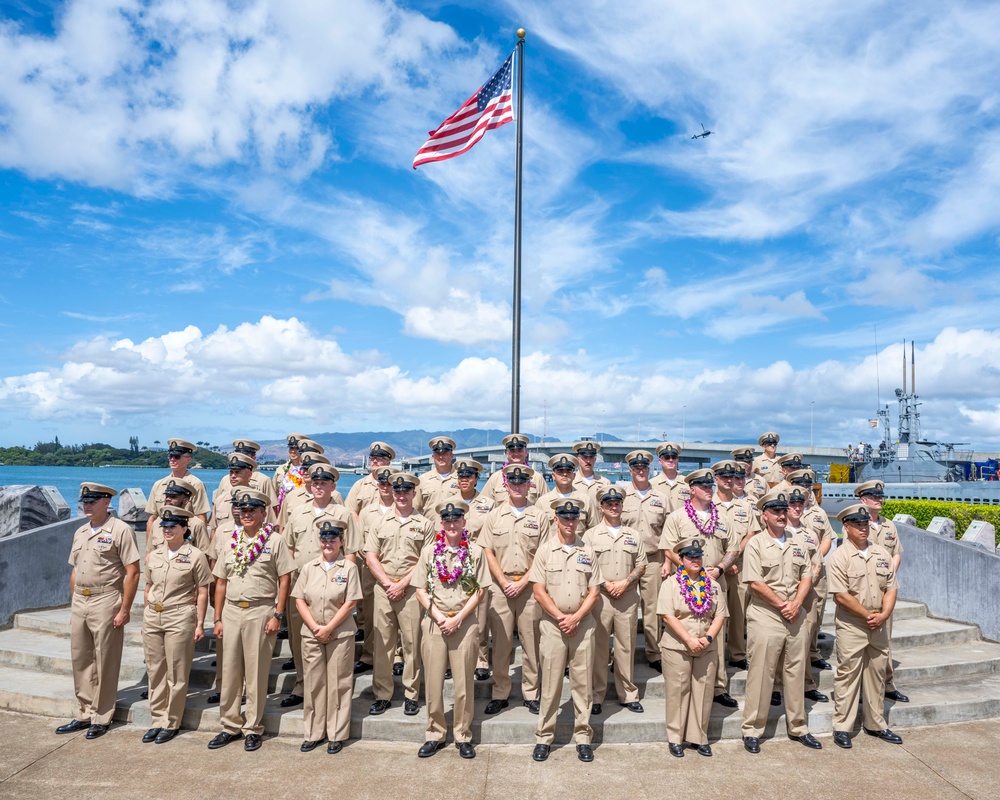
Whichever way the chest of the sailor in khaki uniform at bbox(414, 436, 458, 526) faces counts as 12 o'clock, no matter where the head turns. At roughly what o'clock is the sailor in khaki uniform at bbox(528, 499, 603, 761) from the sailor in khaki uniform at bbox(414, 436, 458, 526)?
the sailor in khaki uniform at bbox(528, 499, 603, 761) is roughly at 11 o'clock from the sailor in khaki uniform at bbox(414, 436, 458, 526).

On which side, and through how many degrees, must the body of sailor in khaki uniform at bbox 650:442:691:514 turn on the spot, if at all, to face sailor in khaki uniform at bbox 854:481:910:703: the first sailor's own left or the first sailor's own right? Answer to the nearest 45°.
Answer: approximately 90° to the first sailor's own left

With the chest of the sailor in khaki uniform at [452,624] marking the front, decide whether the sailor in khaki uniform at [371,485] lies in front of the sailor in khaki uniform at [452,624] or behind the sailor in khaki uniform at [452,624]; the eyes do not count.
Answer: behind

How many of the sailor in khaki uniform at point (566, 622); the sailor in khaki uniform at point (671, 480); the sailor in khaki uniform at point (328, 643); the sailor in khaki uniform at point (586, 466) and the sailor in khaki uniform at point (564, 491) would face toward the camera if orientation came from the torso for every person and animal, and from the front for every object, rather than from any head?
5

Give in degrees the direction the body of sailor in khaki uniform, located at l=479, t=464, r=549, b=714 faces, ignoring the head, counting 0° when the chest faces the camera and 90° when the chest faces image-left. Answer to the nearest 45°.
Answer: approximately 0°

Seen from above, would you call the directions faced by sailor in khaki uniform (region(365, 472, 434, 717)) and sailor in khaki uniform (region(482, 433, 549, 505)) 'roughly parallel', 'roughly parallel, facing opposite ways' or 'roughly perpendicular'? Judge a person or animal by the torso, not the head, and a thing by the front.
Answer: roughly parallel

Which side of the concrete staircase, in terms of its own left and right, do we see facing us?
front

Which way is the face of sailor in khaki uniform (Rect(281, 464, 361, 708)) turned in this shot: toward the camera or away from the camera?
toward the camera

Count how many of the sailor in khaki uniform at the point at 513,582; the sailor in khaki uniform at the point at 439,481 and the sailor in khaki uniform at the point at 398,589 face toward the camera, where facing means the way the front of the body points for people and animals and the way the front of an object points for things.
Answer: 3

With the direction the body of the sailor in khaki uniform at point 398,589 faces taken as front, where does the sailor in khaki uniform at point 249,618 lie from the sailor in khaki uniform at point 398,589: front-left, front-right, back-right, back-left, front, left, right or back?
right

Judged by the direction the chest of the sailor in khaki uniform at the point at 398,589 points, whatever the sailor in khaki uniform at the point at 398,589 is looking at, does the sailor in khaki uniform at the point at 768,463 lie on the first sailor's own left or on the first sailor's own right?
on the first sailor's own left

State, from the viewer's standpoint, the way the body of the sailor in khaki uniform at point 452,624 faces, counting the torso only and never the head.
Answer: toward the camera

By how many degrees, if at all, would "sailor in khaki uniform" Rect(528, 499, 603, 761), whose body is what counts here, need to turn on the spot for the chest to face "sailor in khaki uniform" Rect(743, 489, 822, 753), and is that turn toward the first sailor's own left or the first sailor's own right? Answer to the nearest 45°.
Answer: approximately 90° to the first sailor's own left

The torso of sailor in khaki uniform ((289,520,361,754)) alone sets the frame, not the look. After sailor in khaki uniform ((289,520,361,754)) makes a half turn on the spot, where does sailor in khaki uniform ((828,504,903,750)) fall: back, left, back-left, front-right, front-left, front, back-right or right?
right

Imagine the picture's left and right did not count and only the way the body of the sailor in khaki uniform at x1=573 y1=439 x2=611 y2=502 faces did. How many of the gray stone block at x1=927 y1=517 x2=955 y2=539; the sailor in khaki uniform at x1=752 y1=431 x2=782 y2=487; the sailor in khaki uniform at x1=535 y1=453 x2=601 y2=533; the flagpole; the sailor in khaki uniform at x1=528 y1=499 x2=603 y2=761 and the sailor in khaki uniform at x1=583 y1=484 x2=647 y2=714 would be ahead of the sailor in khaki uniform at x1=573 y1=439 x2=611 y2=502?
3
